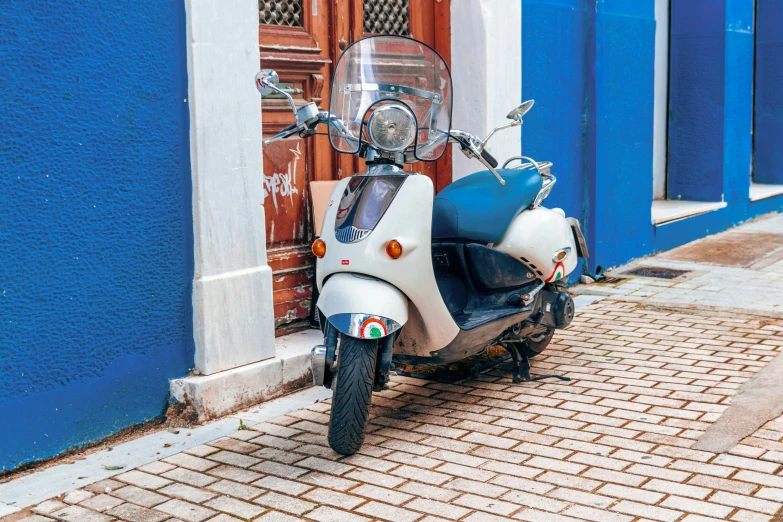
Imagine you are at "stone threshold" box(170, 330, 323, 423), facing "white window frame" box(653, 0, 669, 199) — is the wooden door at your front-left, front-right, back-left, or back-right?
front-left

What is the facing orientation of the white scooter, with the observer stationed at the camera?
facing the viewer and to the left of the viewer

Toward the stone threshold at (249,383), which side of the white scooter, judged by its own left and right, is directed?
right

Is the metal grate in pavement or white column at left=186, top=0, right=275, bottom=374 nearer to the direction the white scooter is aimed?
the white column

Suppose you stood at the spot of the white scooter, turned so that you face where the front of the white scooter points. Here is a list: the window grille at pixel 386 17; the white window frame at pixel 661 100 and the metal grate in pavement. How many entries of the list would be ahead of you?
0

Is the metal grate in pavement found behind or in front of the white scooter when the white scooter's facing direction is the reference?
behind

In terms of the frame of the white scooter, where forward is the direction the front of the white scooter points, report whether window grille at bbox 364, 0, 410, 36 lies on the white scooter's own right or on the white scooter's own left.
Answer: on the white scooter's own right

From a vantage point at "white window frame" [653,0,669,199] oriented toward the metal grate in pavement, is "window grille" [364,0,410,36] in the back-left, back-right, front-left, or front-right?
front-right

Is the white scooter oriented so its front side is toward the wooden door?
no

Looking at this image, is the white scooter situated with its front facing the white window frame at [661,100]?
no

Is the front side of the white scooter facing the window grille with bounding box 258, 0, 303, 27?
no

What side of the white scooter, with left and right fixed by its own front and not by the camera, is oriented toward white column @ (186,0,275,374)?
right
